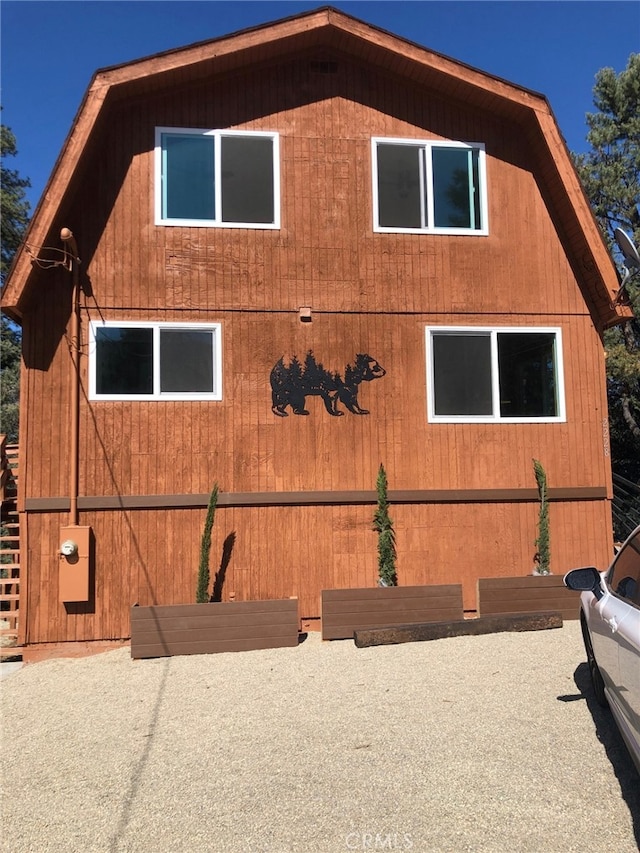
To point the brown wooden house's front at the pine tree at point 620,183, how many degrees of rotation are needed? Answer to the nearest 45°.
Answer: approximately 135° to its left

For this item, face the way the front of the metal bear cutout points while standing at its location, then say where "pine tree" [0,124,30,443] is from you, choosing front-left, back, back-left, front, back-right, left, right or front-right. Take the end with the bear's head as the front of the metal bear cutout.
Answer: back-left

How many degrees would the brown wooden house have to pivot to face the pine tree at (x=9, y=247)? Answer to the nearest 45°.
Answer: approximately 135° to its right

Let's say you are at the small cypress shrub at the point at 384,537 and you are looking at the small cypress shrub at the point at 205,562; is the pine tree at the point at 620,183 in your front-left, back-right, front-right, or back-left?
back-right

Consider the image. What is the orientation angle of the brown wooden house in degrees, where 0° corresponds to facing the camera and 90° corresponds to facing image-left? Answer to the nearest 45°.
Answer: approximately 0°

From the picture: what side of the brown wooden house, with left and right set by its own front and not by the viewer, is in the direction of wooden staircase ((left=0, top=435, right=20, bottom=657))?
right
